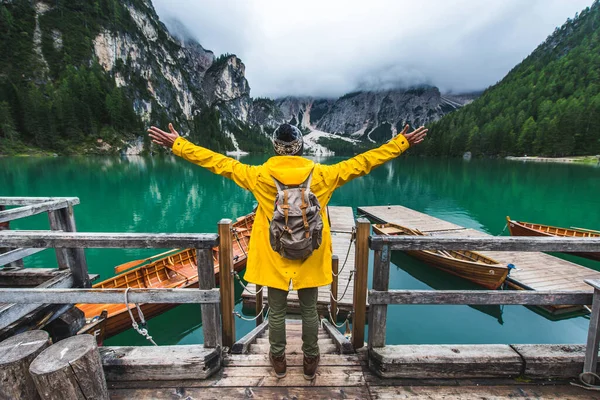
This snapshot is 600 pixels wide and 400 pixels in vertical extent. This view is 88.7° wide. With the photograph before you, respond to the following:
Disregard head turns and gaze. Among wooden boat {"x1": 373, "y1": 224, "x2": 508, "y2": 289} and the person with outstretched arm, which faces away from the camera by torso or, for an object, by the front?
the person with outstretched arm

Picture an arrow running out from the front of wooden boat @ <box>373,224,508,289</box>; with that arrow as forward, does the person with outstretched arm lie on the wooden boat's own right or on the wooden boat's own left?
on the wooden boat's own right

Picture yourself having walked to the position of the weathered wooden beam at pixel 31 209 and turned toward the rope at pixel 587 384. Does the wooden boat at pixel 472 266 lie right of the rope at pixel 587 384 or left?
left

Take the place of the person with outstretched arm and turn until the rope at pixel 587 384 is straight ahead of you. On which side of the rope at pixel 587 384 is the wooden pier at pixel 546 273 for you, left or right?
left

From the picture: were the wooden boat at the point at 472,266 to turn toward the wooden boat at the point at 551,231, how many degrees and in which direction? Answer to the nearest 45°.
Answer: approximately 90° to its left

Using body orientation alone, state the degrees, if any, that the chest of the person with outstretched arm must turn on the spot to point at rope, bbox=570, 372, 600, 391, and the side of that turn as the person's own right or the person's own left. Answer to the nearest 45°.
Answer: approximately 90° to the person's own right

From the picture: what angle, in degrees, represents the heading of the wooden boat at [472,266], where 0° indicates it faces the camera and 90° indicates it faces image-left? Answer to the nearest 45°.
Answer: approximately 315°

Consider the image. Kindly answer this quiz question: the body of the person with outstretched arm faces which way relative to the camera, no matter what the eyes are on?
away from the camera

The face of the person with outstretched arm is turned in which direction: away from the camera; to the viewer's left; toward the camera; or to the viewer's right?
away from the camera

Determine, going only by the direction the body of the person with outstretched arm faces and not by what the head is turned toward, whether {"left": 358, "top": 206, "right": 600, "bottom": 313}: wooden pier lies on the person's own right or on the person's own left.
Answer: on the person's own right

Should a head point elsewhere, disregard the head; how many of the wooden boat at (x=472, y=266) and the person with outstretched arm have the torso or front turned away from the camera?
1

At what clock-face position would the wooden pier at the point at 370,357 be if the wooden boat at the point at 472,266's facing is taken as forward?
The wooden pier is roughly at 2 o'clock from the wooden boat.

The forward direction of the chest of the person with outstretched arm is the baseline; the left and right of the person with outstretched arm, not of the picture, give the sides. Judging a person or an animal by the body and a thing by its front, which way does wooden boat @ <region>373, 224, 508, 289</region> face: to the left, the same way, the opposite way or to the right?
the opposite way
